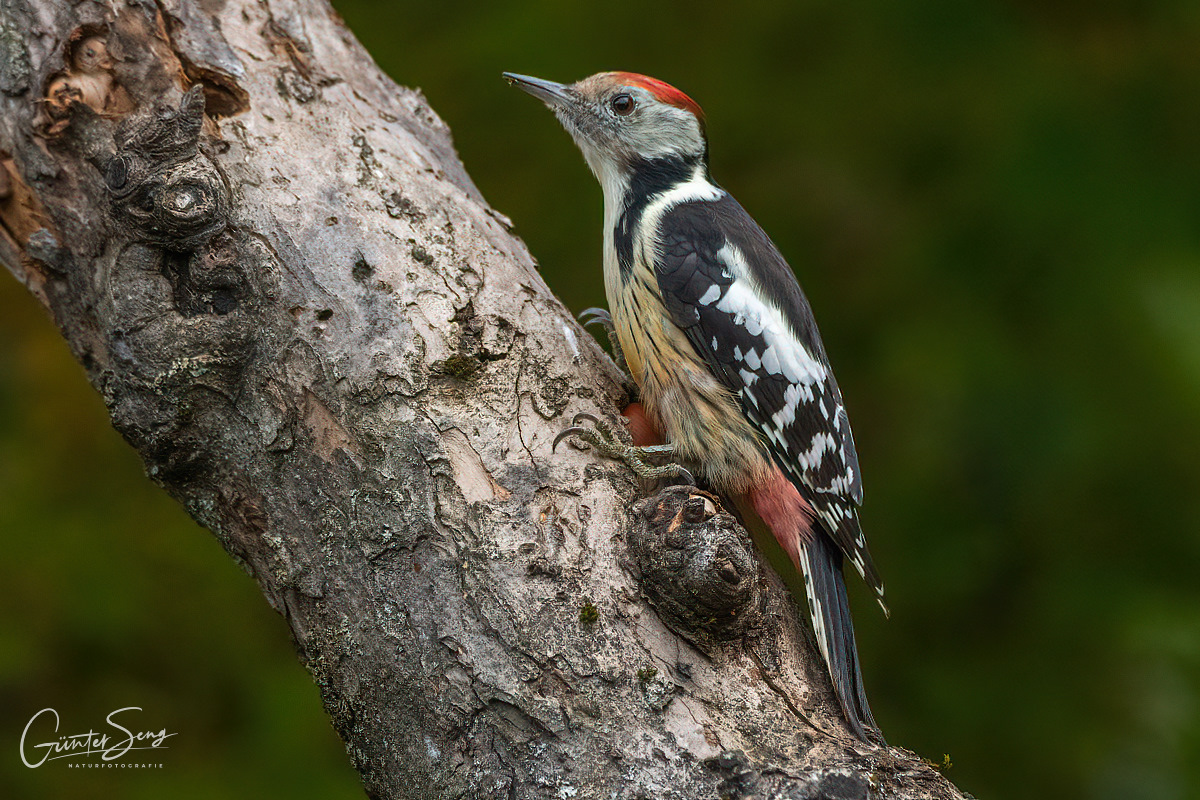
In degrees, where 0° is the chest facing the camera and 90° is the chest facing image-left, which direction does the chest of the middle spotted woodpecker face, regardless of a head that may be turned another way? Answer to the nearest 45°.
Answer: approximately 90°
